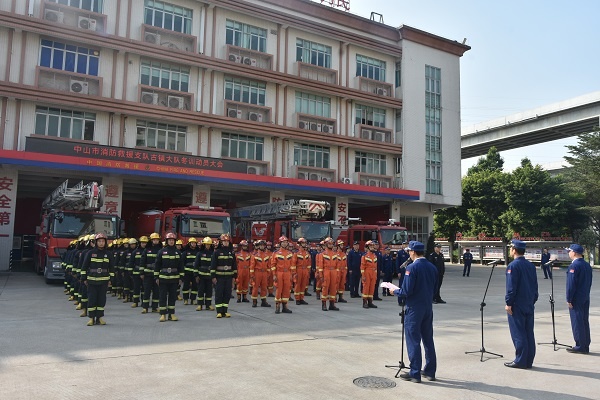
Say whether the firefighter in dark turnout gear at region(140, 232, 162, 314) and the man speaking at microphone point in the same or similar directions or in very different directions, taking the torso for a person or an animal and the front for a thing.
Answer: very different directions

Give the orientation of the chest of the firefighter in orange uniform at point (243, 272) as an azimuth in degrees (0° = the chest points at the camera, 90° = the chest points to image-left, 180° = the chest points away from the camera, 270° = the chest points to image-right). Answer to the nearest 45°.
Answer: approximately 0°

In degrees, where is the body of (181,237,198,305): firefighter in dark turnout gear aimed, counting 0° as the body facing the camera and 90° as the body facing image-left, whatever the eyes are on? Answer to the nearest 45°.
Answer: approximately 0°

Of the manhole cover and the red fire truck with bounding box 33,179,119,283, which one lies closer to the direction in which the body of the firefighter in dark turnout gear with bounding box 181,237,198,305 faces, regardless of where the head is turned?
the manhole cover

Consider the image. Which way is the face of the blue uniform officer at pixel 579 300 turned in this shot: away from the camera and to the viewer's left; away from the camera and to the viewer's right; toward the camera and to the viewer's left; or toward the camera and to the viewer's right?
away from the camera and to the viewer's left

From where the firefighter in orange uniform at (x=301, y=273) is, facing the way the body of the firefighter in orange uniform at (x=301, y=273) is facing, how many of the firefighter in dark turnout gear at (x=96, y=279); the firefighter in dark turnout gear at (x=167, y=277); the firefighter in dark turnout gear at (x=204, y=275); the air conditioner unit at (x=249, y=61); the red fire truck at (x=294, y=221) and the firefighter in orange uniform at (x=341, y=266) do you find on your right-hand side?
3

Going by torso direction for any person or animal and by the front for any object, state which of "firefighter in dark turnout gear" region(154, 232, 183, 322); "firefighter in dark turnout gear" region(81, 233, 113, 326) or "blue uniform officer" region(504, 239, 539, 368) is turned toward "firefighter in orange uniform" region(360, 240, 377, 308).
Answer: the blue uniform officer

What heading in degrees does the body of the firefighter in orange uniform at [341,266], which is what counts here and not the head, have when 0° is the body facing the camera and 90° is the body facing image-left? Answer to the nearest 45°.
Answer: approximately 315°

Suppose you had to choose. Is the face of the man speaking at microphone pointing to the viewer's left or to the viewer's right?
to the viewer's left
